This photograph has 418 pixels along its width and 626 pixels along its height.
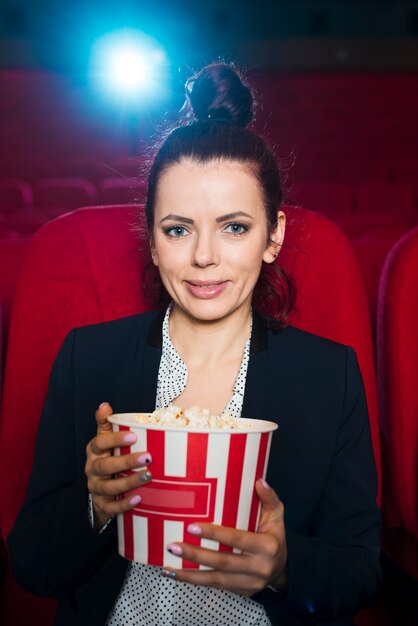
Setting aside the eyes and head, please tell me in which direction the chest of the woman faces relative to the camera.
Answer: toward the camera

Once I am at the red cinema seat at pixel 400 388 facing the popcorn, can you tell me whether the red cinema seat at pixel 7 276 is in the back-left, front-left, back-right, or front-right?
front-right

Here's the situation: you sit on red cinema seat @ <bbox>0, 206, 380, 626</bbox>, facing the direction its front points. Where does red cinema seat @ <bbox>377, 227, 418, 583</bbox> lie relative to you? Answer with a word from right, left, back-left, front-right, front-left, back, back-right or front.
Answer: left

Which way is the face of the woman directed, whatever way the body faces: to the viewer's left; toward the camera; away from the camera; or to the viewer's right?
toward the camera

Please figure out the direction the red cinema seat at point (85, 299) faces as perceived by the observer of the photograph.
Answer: facing the viewer
